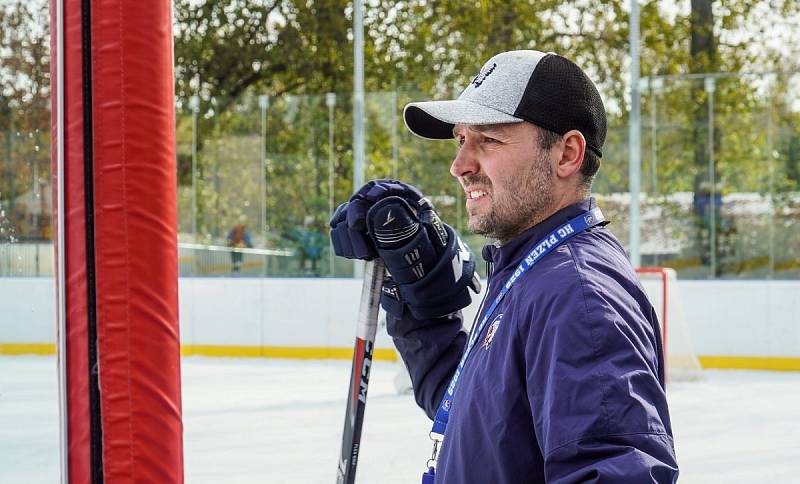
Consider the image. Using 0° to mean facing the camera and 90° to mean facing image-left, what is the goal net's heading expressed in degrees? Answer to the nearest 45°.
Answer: approximately 45°

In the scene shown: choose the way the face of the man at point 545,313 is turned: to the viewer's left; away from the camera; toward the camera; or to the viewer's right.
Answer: to the viewer's left
